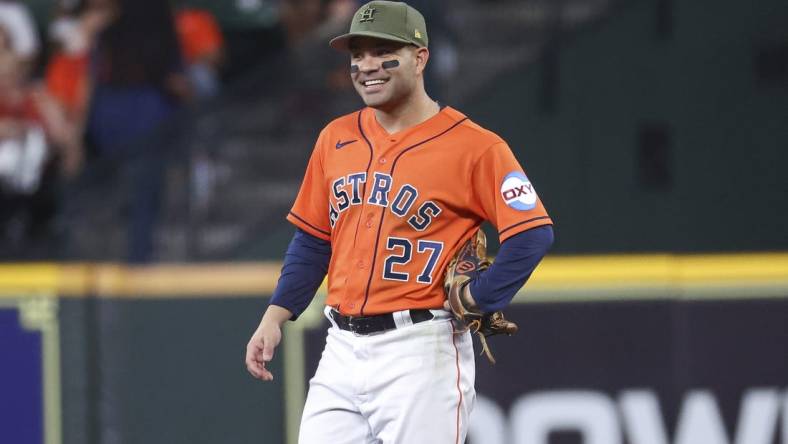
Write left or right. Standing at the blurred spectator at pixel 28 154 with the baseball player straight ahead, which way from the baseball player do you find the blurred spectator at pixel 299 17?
left

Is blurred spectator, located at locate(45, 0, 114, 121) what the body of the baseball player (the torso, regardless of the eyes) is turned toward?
no

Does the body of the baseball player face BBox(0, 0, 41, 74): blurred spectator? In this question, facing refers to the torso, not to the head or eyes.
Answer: no

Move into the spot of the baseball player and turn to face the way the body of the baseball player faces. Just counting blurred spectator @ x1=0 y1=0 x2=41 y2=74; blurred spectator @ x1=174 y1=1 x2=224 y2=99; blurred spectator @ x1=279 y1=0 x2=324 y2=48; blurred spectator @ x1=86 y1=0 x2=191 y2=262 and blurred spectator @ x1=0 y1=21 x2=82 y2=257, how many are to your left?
0

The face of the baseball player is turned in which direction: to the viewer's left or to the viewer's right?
to the viewer's left

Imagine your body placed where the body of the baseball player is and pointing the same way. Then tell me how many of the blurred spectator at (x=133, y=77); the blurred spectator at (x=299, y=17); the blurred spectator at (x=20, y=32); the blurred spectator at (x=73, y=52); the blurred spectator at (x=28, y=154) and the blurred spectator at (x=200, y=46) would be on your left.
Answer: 0

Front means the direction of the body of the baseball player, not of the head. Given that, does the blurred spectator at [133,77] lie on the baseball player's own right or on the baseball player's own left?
on the baseball player's own right

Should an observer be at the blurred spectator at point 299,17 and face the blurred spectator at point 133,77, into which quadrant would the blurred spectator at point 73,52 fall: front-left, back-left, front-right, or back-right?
front-right
